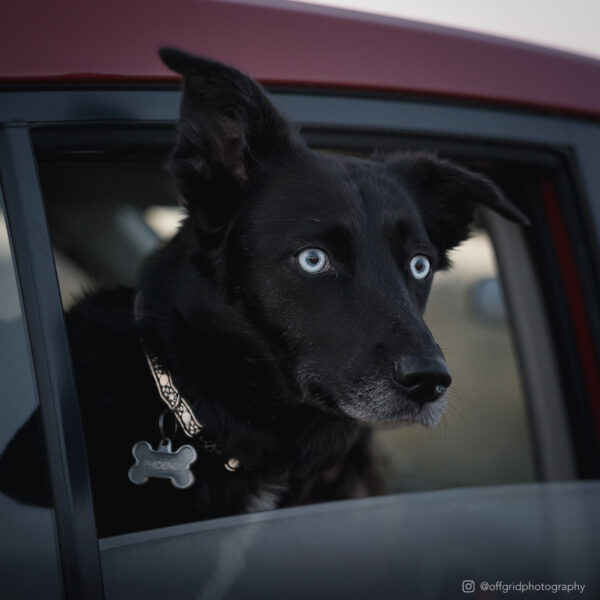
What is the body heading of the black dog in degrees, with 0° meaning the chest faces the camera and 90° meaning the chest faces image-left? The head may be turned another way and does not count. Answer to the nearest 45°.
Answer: approximately 315°
